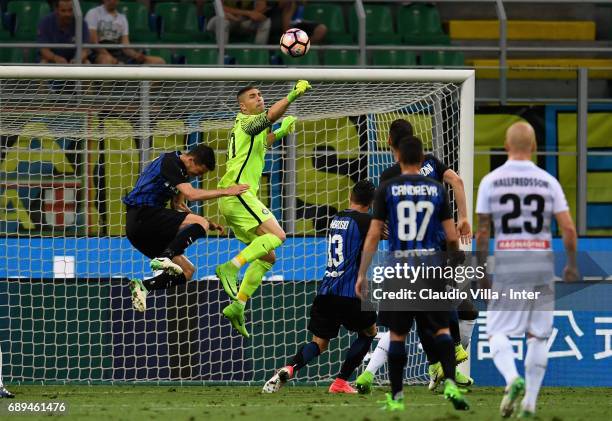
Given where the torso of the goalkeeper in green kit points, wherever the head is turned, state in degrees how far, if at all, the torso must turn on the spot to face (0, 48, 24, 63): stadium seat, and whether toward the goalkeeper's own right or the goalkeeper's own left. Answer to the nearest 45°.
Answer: approximately 135° to the goalkeeper's own left

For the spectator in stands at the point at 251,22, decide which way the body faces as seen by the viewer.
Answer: toward the camera

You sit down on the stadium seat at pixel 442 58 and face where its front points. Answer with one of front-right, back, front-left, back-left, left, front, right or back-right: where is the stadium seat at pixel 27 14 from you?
right

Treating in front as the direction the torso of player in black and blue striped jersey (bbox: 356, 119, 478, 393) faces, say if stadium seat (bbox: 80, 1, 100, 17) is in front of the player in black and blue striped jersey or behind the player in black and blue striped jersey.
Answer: in front

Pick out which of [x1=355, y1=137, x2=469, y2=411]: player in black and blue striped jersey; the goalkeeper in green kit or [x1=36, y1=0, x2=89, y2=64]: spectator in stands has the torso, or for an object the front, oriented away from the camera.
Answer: the player in black and blue striped jersey

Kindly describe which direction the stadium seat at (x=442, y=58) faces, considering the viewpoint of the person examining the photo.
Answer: facing the viewer

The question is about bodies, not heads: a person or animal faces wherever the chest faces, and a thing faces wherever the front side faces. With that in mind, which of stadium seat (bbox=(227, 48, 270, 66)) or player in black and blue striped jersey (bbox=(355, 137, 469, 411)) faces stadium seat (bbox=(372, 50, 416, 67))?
the player in black and blue striped jersey

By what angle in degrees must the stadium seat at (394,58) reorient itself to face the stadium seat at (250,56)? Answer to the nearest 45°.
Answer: approximately 90° to its right

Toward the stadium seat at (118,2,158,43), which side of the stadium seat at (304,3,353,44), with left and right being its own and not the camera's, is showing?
right

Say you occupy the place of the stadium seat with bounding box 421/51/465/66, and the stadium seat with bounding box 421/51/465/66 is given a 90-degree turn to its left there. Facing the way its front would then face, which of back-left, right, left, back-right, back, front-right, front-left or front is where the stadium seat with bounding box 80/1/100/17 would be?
back

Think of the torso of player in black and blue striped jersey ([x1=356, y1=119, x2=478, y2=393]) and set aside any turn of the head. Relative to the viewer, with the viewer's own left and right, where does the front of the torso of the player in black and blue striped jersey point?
facing away from the viewer and to the left of the viewer

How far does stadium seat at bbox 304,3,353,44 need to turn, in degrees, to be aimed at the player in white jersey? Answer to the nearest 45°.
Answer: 0° — it already faces them

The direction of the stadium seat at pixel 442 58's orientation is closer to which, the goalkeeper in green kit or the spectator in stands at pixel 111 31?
the goalkeeper in green kit
